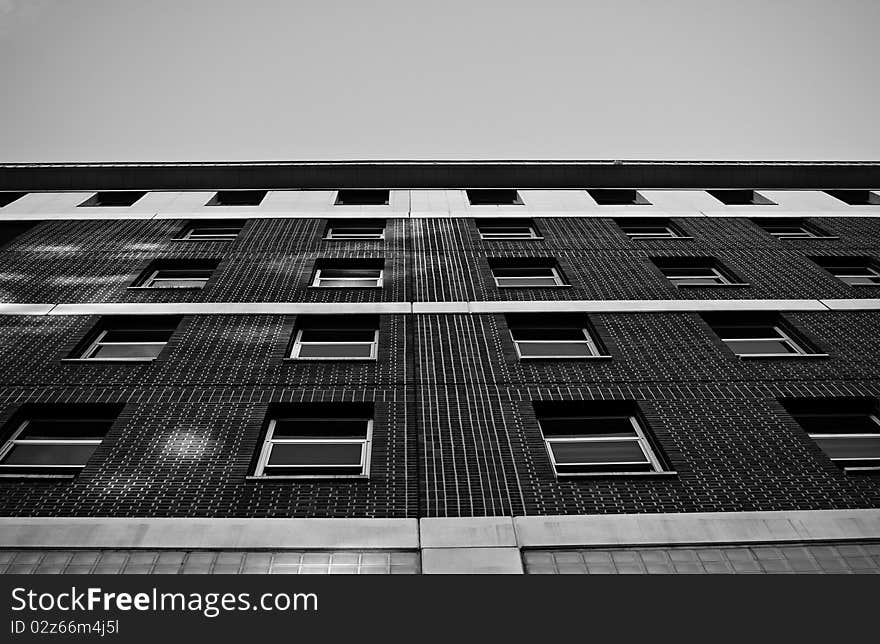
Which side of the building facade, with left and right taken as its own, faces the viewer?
front
